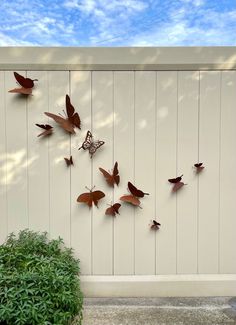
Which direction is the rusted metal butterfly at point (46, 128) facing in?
to the viewer's left

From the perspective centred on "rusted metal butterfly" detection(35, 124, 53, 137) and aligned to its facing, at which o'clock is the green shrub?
The green shrub is roughly at 9 o'clock from the rusted metal butterfly.

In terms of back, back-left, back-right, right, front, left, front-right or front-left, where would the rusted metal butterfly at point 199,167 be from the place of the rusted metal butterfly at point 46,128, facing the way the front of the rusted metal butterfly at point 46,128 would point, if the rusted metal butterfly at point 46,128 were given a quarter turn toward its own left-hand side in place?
left

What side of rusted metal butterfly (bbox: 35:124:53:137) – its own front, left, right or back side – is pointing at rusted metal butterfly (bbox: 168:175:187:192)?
back

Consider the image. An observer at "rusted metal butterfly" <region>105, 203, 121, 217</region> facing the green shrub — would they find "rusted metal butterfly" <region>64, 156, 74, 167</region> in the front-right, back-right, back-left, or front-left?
front-right
